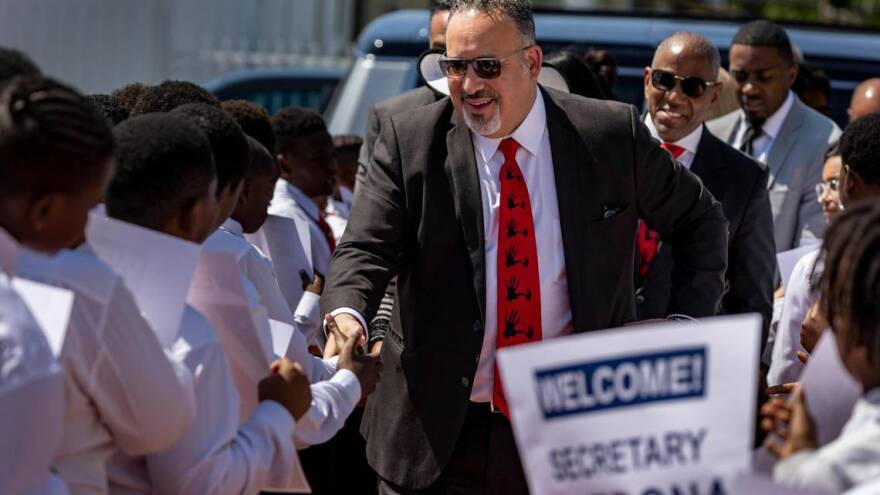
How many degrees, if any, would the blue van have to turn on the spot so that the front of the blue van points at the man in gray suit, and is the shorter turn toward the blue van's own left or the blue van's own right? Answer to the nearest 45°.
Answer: approximately 90° to the blue van's own left

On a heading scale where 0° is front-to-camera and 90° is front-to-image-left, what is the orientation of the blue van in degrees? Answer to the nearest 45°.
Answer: approximately 45°

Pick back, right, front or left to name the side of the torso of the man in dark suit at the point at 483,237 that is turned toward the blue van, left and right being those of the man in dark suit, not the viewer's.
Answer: back

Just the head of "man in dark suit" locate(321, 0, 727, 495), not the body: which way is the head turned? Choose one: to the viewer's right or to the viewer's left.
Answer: to the viewer's left

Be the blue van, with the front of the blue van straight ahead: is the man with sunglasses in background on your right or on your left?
on your left

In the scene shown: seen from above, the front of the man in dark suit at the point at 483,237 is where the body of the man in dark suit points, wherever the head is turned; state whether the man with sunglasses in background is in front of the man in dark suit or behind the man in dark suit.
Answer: behind

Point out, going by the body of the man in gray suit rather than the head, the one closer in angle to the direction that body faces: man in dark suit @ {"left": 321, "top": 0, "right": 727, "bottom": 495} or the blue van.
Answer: the man in dark suit

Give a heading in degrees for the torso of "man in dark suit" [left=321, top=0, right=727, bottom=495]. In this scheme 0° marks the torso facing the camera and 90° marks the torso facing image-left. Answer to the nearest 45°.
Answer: approximately 0°
